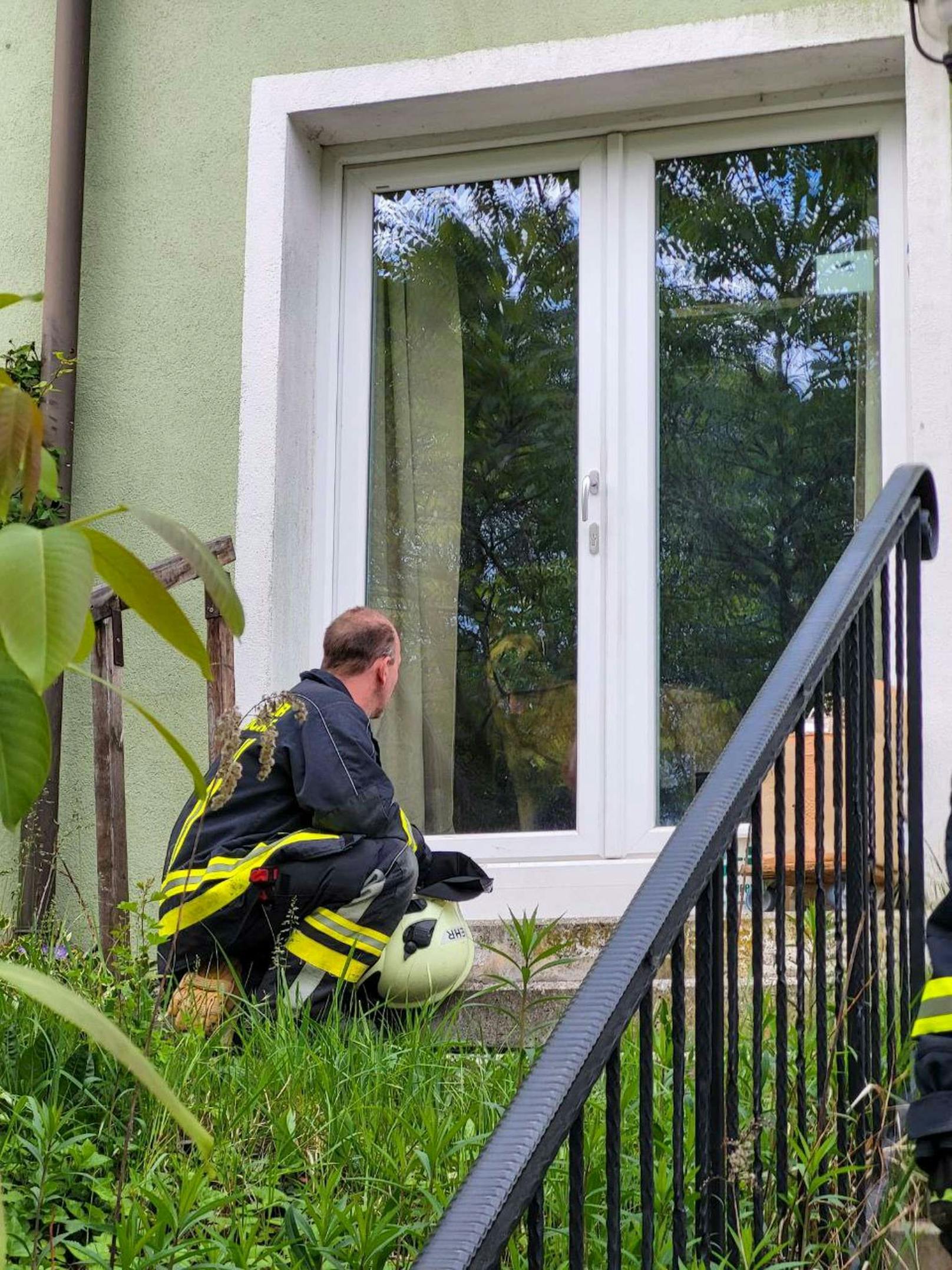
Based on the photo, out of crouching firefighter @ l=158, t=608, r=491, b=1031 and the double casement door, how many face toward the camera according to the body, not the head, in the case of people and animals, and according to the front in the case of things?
1

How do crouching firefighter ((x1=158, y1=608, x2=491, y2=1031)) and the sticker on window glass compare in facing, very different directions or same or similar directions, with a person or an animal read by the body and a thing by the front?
very different directions

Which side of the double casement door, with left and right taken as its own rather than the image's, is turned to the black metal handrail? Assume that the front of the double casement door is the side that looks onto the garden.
front

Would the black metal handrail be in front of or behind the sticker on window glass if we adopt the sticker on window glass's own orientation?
in front

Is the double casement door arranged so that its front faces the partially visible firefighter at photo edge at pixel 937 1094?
yes

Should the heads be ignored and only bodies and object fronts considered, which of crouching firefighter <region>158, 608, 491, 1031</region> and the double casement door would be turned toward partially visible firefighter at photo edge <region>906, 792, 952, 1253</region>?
the double casement door

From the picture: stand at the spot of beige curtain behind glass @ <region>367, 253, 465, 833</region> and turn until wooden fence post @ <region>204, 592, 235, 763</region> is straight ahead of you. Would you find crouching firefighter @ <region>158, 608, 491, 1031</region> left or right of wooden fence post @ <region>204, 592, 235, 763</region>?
left

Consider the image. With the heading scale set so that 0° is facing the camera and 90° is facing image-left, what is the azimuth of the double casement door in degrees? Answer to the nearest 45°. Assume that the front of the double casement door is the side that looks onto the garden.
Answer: approximately 0°

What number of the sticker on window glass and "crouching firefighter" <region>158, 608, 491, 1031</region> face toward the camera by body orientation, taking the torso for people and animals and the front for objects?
1

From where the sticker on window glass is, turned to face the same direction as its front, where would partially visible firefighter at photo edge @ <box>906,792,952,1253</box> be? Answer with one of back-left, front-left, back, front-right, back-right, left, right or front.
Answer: front

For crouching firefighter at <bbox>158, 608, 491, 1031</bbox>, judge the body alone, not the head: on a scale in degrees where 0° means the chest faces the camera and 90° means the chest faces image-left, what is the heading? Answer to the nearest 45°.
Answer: approximately 225°

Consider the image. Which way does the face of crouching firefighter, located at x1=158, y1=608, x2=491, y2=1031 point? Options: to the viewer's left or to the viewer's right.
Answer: to the viewer's right

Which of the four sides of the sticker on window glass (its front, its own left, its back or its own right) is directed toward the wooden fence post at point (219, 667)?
right

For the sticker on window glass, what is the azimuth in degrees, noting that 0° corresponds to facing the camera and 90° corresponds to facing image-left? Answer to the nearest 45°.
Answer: approximately 0°
